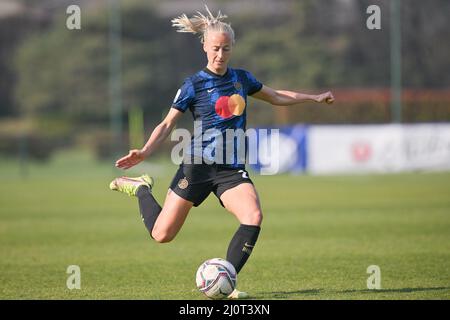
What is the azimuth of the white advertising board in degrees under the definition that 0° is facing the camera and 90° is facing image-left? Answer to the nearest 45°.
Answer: approximately 0°

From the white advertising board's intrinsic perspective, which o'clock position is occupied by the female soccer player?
The female soccer player is roughly at 12 o'clock from the white advertising board.

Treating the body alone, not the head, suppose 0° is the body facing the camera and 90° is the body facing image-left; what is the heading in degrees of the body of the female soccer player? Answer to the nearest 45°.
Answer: approximately 315°

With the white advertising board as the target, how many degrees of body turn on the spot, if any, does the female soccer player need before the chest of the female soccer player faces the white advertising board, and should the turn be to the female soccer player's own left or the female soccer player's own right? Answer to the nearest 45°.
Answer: approximately 135° to the female soccer player's own left
